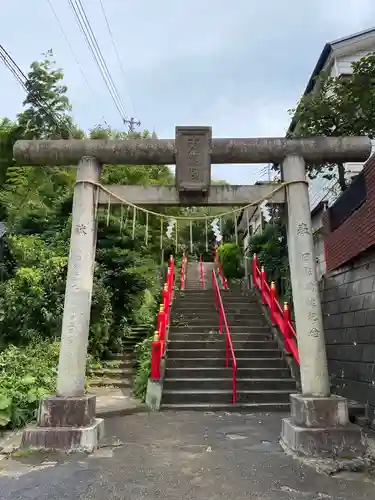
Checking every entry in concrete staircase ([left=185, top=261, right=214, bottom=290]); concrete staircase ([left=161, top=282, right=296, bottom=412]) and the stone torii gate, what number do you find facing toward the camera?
3

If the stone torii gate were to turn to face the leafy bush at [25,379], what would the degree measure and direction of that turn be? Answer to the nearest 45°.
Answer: approximately 135° to its right

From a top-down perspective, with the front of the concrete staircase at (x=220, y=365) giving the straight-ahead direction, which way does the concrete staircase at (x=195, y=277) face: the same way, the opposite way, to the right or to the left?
the same way

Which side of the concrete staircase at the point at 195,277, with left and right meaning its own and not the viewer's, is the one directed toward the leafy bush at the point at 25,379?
front

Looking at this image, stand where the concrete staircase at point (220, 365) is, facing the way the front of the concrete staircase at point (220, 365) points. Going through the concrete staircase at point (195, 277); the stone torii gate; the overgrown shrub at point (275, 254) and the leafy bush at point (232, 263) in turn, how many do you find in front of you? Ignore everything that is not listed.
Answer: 1

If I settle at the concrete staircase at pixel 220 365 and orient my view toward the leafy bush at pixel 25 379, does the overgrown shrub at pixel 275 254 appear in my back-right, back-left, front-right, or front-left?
back-right

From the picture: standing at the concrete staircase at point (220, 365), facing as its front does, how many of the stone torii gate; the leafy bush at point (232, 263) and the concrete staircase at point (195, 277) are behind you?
2

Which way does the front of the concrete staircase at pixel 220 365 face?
toward the camera

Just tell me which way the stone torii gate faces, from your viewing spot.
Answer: facing the viewer

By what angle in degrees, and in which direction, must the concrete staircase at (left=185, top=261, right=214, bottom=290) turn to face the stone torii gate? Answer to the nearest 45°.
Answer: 0° — it already faces it

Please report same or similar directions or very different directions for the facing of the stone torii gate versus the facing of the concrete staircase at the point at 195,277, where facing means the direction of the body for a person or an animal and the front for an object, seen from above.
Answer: same or similar directions

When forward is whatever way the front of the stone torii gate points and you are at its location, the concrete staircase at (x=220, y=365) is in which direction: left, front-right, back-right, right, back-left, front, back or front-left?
back

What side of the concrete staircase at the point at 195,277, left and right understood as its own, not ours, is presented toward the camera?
front

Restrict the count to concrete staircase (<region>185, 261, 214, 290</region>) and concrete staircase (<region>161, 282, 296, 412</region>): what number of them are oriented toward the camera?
2

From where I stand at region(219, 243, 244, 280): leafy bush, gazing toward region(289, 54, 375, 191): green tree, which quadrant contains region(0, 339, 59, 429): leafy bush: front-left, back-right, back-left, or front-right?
front-right

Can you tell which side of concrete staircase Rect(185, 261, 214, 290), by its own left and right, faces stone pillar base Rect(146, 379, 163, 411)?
front

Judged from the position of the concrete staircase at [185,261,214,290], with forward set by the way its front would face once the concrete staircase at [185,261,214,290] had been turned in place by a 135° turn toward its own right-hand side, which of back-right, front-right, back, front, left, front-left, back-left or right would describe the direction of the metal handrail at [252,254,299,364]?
back-left

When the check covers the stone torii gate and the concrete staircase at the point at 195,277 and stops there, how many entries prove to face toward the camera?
2
